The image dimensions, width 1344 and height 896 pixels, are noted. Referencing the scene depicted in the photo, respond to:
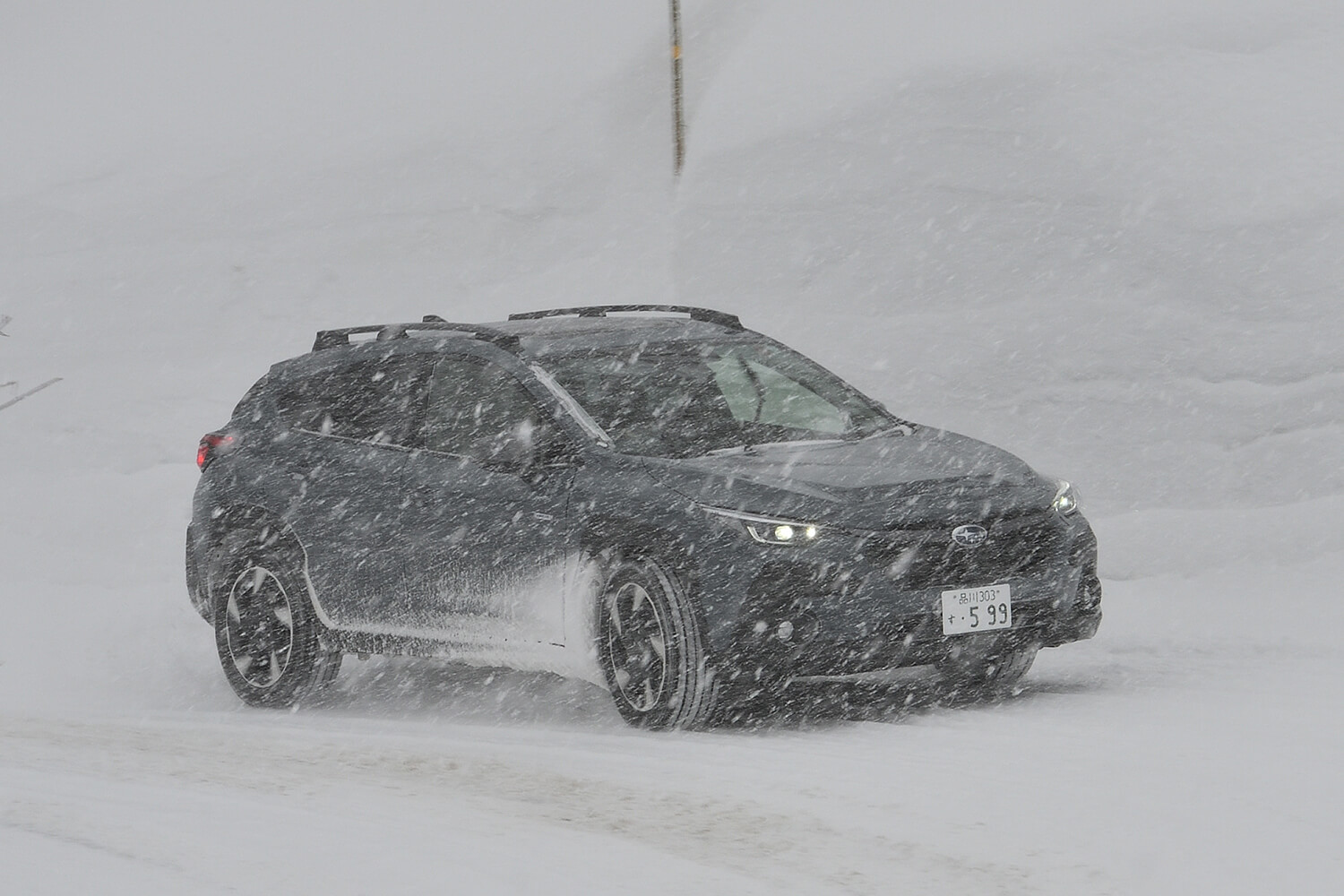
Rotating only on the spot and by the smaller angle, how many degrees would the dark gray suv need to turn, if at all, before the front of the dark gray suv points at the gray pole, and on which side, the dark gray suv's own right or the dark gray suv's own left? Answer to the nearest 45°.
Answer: approximately 135° to the dark gray suv's own left

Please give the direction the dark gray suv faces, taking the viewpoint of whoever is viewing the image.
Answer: facing the viewer and to the right of the viewer
